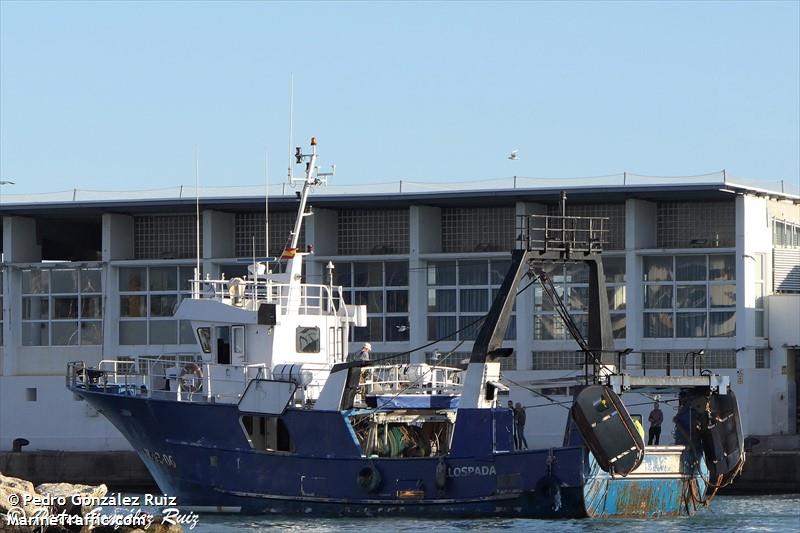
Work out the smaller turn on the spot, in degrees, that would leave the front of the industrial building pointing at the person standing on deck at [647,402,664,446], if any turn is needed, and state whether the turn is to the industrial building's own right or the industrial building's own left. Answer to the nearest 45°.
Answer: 0° — it already faces them

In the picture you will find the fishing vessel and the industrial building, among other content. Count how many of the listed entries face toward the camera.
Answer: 1

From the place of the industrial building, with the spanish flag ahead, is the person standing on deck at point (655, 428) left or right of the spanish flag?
left

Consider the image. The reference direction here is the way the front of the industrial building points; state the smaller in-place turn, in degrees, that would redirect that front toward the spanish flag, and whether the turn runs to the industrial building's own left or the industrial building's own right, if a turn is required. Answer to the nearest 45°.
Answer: approximately 45° to the industrial building's own right

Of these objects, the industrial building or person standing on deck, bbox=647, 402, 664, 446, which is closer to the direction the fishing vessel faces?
the industrial building

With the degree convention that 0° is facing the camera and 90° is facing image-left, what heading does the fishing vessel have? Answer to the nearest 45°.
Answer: approximately 135°

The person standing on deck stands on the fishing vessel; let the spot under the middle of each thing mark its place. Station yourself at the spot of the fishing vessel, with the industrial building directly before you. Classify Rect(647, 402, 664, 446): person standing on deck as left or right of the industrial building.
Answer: right

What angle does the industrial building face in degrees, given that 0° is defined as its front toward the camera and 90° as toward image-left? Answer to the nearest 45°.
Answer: approximately 0°
